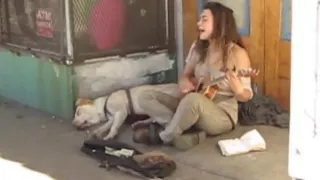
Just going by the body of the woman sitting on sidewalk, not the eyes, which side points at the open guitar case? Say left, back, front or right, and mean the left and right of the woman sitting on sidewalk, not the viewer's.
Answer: front

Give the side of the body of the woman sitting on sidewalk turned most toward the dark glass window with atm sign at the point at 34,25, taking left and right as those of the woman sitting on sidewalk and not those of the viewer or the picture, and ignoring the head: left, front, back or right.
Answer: right

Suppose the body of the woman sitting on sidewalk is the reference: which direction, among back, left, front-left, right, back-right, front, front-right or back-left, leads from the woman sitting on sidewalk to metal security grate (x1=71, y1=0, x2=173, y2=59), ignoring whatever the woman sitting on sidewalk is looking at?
right

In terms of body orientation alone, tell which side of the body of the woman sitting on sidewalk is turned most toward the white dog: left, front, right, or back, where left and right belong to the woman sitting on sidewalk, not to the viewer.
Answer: right

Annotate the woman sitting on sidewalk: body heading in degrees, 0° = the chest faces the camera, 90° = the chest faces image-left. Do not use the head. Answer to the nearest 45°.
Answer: approximately 45°

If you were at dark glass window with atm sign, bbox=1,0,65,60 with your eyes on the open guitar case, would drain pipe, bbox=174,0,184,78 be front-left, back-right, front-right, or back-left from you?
front-left

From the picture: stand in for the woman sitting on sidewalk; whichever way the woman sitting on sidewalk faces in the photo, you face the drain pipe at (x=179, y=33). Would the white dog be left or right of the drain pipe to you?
left

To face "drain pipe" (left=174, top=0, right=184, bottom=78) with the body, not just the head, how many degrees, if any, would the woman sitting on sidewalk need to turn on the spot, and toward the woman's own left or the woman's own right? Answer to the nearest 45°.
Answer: approximately 135° to the woman's own right
